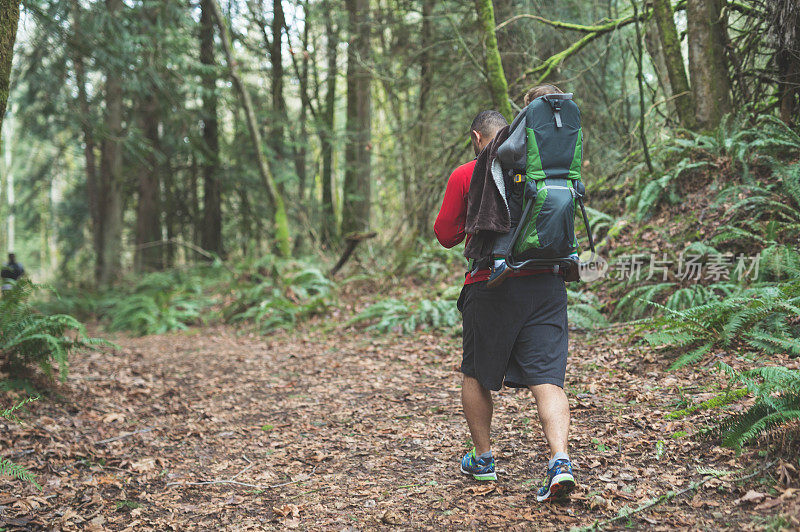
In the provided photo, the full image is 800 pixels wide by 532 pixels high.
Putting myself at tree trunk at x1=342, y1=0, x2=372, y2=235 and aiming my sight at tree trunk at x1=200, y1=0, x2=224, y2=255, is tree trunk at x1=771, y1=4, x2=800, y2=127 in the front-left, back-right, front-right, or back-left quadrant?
back-left

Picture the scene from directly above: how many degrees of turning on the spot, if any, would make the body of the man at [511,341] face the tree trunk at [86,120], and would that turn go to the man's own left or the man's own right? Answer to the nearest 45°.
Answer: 0° — they already face it

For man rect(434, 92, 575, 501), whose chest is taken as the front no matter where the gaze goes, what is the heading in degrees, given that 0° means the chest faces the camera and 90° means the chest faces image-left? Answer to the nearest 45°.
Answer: approximately 135°

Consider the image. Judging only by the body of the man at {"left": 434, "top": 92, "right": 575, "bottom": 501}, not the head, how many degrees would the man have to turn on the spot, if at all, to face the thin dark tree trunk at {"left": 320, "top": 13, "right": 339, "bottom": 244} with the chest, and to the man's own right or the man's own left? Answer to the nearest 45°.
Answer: approximately 45° to the man's own right

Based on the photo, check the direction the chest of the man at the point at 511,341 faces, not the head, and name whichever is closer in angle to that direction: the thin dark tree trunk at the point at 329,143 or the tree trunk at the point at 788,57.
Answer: the thin dark tree trunk

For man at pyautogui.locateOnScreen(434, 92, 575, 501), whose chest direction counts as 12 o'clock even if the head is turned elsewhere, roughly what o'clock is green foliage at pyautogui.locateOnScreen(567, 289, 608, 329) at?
The green foliage is roughly at 2 o'clock from the man.

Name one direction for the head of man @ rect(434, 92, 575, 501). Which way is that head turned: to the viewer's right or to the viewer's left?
to the viewer's left

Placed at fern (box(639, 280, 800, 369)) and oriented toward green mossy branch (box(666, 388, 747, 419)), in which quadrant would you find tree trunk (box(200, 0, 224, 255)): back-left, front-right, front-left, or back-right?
back-right

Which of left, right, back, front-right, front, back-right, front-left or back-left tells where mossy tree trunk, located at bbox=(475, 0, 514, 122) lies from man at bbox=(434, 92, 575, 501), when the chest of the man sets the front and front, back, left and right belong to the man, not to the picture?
front-right

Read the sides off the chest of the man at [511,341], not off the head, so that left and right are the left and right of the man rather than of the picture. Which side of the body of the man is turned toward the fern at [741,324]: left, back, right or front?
right

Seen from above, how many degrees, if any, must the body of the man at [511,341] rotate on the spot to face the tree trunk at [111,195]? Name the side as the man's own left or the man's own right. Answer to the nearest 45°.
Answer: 0° — they already face it
